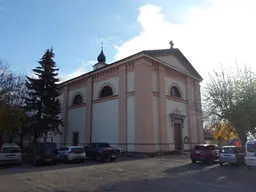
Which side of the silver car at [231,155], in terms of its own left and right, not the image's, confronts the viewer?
back

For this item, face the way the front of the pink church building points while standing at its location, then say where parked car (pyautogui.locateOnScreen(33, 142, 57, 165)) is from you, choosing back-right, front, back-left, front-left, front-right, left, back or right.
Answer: right

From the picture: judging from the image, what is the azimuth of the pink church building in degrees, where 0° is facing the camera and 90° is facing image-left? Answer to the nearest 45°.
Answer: approximately 315°

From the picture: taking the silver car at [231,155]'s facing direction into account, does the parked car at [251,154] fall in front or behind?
behind

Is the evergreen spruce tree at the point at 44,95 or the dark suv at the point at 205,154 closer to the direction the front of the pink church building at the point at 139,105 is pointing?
the dark suv

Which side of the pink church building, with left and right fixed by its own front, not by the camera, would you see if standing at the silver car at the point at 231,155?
front
